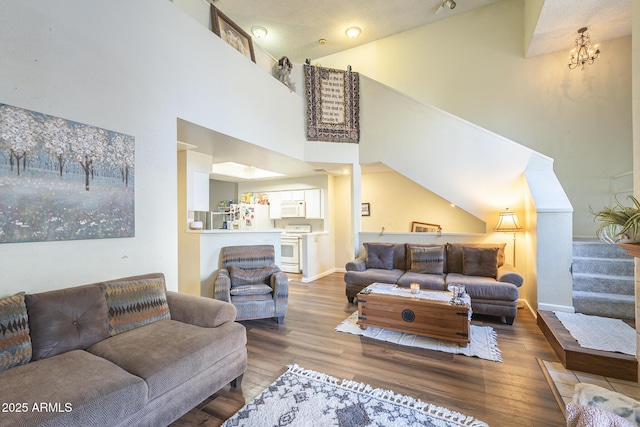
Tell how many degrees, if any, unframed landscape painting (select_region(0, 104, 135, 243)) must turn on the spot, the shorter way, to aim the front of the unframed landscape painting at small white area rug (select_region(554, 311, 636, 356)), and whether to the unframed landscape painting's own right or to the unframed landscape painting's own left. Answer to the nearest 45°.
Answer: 0° — it already faces it

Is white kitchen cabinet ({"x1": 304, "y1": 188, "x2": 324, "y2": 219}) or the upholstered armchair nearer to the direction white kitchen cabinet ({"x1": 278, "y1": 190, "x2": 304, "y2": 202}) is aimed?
the upholstered armchair

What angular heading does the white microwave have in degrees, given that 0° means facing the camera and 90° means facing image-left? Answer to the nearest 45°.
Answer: approximately 0°

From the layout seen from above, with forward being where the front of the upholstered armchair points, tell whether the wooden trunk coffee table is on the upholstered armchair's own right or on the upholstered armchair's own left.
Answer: on the upholstered armchair's own left

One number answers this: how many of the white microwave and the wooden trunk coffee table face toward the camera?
2
